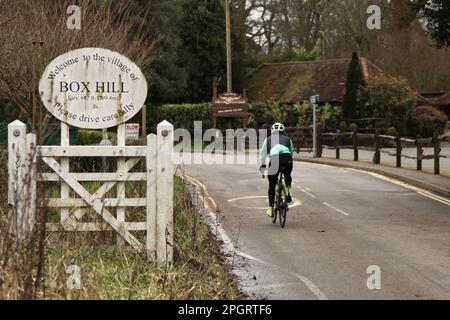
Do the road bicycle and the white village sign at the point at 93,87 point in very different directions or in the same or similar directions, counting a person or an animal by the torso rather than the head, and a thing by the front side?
very different directions

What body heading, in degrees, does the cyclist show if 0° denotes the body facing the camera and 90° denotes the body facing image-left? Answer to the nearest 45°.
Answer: approximately 180°

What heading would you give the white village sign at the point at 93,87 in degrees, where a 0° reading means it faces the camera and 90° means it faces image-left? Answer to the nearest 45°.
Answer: approximately 0°

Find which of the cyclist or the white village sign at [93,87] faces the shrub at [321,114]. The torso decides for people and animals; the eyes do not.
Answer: the cyclist

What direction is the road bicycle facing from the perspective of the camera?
away from the camera

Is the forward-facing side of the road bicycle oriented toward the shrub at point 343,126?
yes

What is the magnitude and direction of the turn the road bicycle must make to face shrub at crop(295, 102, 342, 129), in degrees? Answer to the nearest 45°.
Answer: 0° — it already faces it

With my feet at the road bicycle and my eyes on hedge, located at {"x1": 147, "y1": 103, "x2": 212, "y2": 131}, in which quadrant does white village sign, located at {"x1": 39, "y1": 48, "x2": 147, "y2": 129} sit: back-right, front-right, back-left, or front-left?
back-left

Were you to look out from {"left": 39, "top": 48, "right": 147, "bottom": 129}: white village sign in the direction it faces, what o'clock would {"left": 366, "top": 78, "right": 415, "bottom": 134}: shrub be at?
The shrub is roughly at 7 o'clock from the white village sign.

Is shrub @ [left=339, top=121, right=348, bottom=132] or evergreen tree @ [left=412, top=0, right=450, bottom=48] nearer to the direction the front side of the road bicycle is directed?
the shrub

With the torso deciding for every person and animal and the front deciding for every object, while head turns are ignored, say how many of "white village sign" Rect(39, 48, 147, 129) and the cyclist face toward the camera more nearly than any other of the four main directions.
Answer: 1
